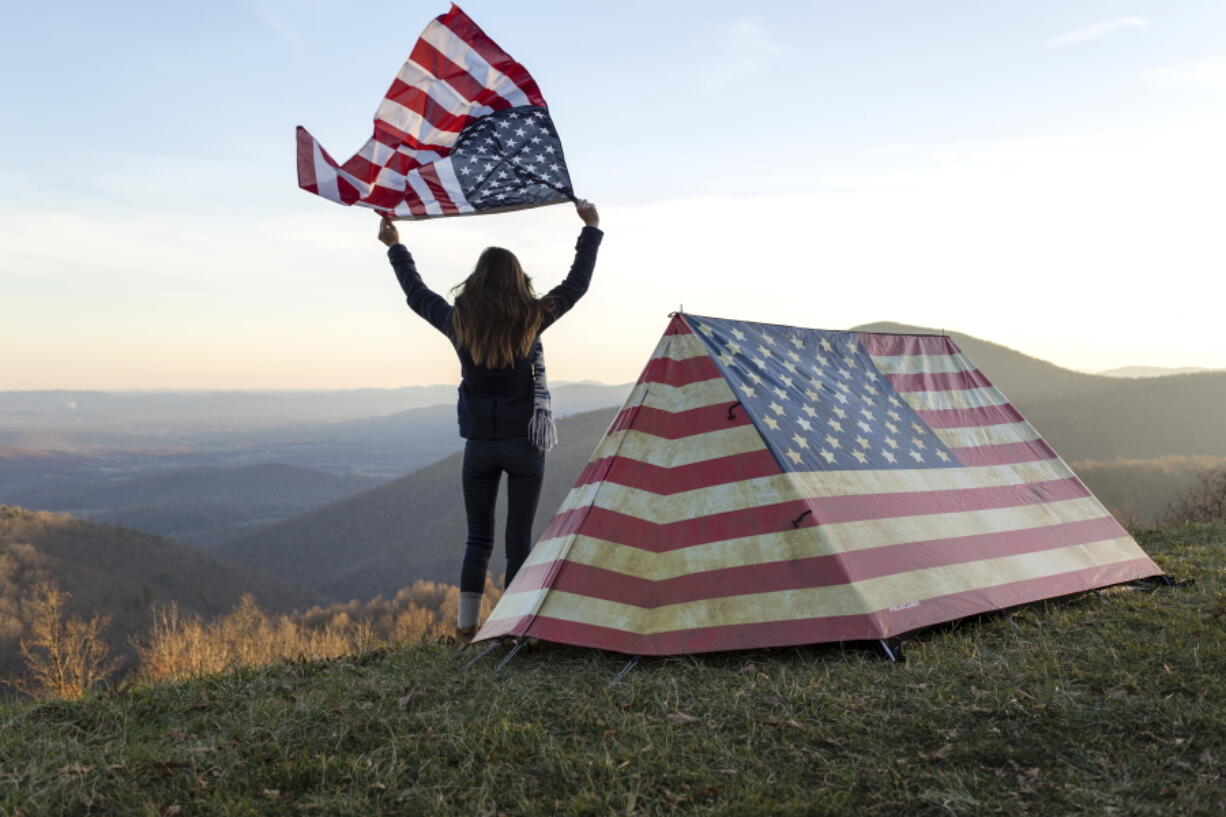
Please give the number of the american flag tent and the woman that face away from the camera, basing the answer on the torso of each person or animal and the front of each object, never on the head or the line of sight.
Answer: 1

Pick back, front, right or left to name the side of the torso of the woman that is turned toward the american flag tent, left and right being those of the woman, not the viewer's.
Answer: right

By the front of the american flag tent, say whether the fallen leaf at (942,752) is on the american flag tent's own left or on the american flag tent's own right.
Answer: on the american flag tent's own left

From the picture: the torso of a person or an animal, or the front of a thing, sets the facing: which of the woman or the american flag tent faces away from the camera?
the woman

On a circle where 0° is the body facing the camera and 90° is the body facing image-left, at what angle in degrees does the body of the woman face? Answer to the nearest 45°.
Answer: approximately 180°

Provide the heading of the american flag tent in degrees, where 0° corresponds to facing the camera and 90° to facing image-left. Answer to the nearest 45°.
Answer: approximately 45°

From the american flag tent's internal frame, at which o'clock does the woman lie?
The woman is roughly at 1 o'clock from the american flag tent.

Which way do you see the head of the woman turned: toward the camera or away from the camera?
away from the camera

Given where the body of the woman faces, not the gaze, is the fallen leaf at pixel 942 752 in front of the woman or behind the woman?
behind
